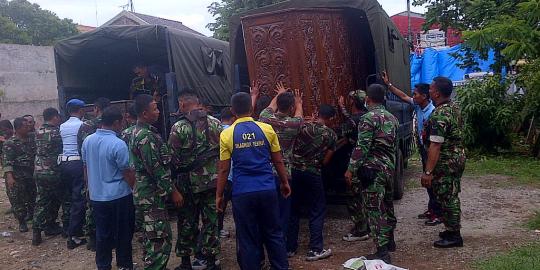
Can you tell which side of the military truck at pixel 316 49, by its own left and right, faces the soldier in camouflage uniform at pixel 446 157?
back

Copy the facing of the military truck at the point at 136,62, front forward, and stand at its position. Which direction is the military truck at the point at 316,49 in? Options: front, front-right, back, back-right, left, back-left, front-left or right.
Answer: right

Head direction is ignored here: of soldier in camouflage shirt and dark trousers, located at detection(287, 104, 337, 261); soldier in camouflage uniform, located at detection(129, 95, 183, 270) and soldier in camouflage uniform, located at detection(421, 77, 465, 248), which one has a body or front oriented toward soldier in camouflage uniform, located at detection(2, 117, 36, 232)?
soldier in camouflage uniform, located at detection(421, 77, 465, 248)

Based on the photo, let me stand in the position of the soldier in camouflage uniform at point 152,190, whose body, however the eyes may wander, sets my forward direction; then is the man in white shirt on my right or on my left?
on my left

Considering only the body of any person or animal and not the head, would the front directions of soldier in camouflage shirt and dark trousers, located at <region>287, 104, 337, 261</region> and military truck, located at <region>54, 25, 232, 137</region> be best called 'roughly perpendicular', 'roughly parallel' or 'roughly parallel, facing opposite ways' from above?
roughly parallel

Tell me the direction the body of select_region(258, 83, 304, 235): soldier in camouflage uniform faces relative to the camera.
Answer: away from the camera

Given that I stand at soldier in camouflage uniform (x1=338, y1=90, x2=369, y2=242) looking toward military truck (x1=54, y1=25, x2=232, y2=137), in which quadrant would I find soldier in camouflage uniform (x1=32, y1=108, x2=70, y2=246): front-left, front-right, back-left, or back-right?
front-left

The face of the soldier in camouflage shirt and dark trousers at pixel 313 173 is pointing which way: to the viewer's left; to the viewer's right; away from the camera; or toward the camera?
away from the camera

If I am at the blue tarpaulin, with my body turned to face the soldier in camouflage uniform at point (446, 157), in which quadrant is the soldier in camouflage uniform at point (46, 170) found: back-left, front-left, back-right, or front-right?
front-right

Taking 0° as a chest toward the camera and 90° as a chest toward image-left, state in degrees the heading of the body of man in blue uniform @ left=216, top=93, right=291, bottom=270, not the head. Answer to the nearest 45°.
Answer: approximately 180°

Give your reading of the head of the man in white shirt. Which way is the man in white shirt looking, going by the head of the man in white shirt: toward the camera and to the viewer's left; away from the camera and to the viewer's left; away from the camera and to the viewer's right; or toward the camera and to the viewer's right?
away from the camera and to the viewer's right

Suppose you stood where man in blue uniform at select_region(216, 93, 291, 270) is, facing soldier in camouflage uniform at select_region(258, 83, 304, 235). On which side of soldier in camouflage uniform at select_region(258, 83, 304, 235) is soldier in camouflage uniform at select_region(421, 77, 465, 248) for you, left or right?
right

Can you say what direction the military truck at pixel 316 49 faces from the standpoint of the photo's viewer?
facing away from the viewer and to the right of the viewer

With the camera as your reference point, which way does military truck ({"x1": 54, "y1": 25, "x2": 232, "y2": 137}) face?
facing away from the viewer and to the right of the viewer

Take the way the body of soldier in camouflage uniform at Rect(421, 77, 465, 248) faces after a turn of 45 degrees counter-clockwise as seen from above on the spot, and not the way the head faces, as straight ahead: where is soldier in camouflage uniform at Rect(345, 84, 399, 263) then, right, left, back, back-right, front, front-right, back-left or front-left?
front

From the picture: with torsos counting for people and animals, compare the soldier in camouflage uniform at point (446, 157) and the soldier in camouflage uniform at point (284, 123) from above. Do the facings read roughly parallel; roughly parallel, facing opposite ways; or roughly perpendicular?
roughly perpendicular
